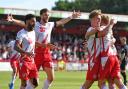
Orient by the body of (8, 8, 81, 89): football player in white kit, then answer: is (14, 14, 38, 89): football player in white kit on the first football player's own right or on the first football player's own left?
on the first football player's own right

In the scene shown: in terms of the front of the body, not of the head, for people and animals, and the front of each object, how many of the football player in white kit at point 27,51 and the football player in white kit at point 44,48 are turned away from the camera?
0

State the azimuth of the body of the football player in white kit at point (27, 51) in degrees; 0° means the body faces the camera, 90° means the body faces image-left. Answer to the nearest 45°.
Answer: approximately 315°

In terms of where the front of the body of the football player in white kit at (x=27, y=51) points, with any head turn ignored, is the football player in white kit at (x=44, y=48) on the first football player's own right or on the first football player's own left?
on the first football player's own left

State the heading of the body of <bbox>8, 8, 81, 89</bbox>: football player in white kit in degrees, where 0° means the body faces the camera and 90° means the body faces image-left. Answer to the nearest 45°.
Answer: approximately 315°
